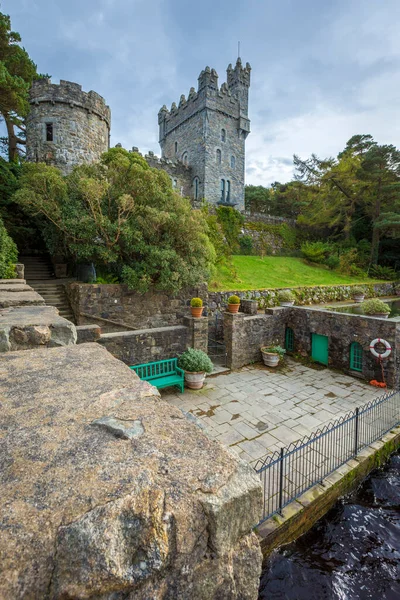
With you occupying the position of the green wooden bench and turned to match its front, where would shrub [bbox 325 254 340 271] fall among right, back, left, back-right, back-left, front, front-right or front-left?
left

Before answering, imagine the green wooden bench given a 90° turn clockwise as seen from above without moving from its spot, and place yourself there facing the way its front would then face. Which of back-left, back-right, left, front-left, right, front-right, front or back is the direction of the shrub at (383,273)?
back

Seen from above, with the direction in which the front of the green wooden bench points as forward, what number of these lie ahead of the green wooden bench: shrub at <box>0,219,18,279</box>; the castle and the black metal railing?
1

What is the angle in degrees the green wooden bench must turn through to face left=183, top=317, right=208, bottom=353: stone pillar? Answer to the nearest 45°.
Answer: approximately 90° to its left

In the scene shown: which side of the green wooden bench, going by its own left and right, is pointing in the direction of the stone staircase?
back

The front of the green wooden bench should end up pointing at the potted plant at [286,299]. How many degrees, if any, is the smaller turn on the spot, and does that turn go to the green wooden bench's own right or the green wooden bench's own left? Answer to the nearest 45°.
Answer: approximately 90° to the green wooden bench's own left

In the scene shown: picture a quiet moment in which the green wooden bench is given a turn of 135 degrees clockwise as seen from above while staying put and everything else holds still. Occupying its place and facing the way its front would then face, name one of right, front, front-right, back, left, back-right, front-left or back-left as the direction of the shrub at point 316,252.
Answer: back-right

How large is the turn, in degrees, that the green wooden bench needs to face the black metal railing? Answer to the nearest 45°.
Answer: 0° — it already faces it

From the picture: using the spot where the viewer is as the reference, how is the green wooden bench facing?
facing the viewer and to the right of the viewer

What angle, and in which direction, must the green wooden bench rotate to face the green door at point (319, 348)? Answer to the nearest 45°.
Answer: approximately 45° to its left
